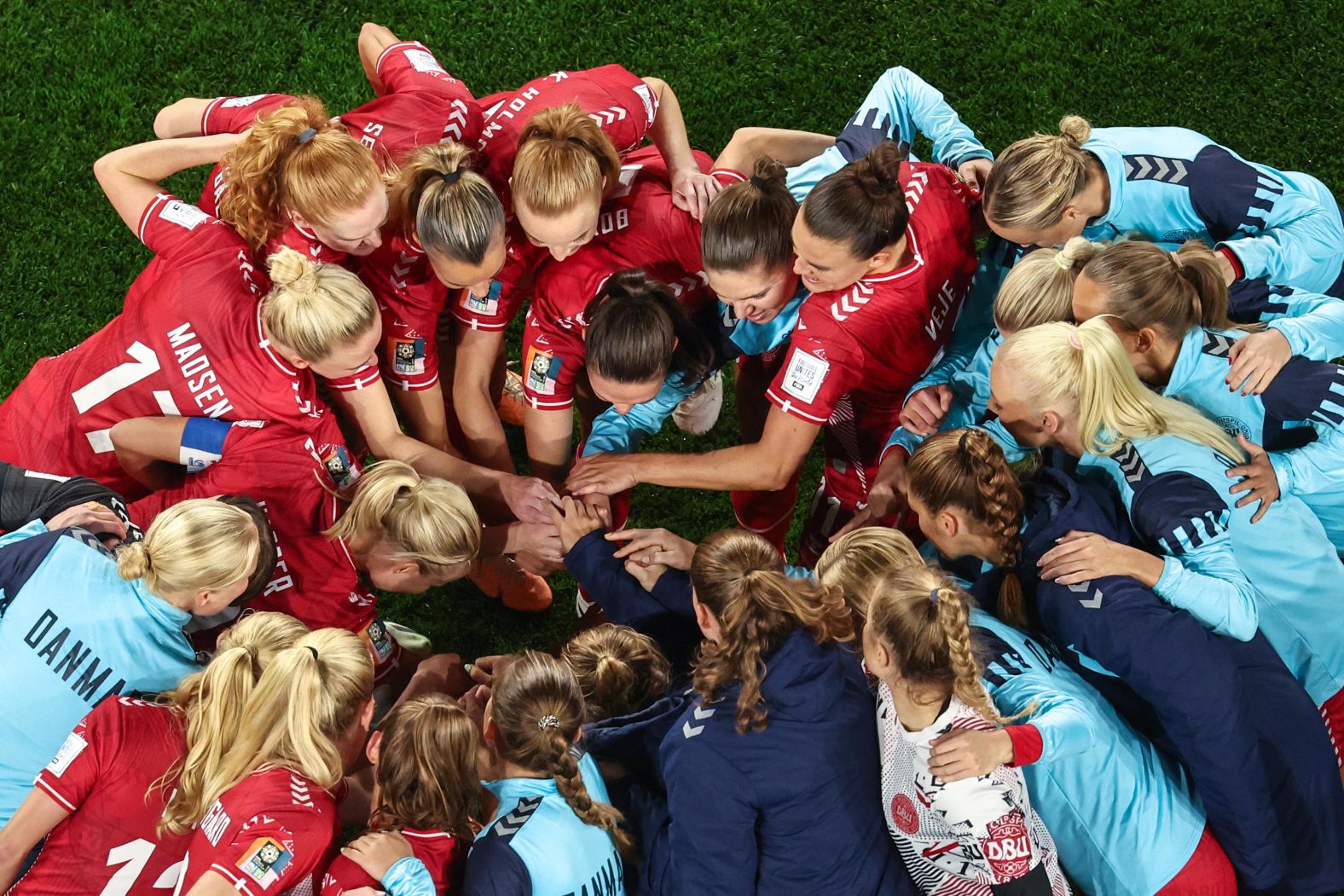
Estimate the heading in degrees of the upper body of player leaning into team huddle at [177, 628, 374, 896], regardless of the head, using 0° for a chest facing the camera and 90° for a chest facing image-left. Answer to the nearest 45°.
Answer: approximately 225°

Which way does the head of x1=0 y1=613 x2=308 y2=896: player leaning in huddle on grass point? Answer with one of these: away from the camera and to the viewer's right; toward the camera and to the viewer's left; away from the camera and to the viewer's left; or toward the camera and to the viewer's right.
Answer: away from the camera and to the viewer's right

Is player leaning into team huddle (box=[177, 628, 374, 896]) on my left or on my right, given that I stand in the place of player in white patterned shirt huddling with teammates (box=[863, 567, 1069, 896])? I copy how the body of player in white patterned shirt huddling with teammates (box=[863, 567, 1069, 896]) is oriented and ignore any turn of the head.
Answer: on my left

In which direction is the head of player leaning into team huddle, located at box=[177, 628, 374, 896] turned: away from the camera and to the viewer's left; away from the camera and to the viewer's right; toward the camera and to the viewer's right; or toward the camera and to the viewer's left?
away from the camera and to the viewer's right

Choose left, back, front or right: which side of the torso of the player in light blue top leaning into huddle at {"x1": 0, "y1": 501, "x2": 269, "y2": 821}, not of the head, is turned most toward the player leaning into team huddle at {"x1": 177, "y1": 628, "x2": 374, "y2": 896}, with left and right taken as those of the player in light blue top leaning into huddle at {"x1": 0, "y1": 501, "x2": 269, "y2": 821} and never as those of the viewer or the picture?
right

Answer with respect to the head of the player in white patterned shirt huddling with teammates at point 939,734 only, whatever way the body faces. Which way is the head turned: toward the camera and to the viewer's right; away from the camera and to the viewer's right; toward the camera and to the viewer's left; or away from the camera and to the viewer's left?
away from the camera and to the viewer's left

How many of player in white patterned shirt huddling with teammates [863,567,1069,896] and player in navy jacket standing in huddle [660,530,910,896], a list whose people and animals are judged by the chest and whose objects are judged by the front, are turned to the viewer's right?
0

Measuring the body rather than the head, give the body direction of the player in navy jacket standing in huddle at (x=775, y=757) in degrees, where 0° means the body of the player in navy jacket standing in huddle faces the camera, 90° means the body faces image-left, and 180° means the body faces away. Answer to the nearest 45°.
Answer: approximately 135°

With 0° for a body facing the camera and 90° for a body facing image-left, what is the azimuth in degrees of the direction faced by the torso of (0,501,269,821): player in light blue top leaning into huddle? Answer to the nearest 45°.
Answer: approximately 225°

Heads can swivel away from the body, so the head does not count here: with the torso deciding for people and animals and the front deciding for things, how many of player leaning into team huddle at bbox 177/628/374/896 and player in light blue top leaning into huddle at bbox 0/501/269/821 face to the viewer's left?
0

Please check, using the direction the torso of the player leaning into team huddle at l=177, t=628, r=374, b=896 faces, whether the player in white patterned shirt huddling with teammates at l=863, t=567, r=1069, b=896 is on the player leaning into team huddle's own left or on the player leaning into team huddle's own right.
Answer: on the player leaning into team huddle's own right

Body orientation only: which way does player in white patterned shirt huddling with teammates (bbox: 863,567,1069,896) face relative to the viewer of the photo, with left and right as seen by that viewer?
facing away from the viewer and to the left of the viewer

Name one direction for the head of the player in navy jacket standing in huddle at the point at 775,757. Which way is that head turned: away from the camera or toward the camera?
away from the camera

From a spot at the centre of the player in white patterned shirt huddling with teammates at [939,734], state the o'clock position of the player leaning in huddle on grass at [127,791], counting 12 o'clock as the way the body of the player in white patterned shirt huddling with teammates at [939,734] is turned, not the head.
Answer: the player leaning in huddle on grass at [127,791] is roughly at 10 o'clock from the player in white patterned shirt huddling with teammates at [939,734].
